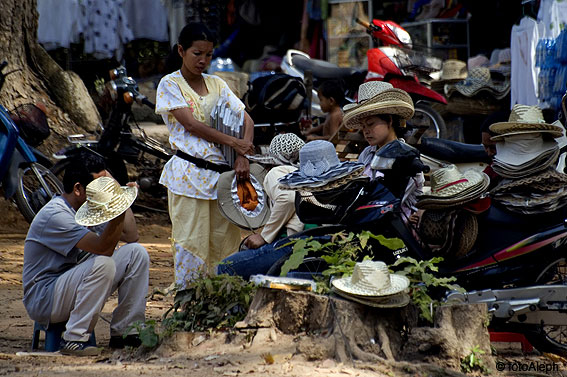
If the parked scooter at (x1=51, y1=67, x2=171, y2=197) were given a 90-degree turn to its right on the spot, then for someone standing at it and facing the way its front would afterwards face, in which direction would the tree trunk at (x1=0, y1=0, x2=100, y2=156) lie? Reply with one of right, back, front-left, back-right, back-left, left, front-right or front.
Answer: front

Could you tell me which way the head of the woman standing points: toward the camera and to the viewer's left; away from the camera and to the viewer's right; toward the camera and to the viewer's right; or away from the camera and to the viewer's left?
toward the camera and to the viewer's right

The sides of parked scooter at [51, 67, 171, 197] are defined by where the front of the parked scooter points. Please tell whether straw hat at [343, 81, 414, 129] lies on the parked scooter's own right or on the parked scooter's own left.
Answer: on the parked scooter's own left

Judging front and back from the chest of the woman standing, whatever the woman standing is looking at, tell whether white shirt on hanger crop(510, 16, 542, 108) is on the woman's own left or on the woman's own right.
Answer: on the woman's own left
